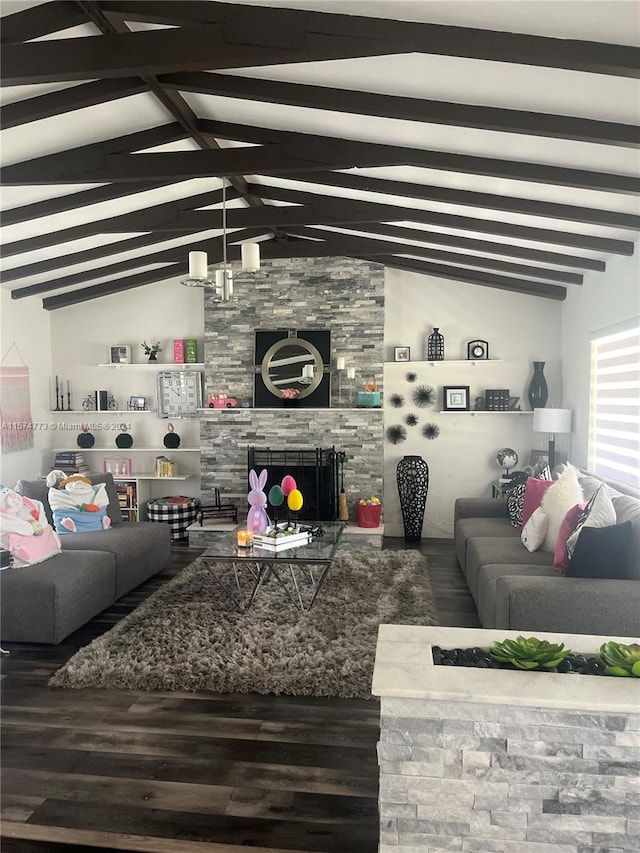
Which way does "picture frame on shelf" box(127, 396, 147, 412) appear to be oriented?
toward the camera

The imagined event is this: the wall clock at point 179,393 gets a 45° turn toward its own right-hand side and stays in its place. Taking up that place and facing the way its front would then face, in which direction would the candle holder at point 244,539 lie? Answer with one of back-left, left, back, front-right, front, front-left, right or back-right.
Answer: front-left

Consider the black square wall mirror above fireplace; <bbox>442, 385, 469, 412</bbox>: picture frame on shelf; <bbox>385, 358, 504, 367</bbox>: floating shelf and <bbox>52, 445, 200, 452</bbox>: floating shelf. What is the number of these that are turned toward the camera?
4

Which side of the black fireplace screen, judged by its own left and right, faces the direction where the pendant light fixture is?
front

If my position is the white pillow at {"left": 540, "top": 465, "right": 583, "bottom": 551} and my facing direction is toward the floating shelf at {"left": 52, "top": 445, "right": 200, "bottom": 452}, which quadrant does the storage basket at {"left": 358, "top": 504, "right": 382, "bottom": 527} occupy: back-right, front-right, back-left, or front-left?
front-right

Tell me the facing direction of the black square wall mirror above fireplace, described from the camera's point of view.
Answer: facing the viewer

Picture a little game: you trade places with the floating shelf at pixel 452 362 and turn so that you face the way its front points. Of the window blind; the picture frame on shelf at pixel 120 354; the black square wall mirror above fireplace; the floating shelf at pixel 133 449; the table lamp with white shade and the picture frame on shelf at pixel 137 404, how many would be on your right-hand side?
4

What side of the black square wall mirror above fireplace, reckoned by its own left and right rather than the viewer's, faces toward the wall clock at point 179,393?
right

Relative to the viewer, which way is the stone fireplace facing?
toward the camera

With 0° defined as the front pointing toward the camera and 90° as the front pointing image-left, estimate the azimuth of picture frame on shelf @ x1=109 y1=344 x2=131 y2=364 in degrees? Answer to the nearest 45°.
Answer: approximately 0°

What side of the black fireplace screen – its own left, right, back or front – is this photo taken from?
front

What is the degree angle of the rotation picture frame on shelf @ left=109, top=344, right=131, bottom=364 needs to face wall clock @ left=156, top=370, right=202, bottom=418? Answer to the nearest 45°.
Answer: approximately 90° to its left

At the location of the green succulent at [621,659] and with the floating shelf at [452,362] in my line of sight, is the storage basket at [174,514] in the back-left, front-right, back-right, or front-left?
front-left

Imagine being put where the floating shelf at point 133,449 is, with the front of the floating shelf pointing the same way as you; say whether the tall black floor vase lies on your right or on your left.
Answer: on your left

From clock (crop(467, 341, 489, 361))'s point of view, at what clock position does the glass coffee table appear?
The glass coffee table is roughly at 1 o'clock from the clock.

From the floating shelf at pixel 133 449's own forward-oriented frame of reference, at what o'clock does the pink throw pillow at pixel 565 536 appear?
The pink throw pillow is roughly at 11 o'clock from the floating shelf.

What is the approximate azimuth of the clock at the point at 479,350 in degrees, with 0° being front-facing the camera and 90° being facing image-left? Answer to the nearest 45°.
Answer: approximately 0°

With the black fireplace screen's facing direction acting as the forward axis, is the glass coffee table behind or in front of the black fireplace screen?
in front
